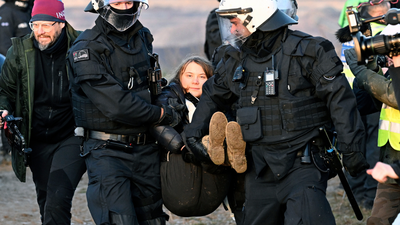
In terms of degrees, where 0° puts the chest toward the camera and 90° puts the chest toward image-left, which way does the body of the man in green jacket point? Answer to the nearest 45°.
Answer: approximately 0°

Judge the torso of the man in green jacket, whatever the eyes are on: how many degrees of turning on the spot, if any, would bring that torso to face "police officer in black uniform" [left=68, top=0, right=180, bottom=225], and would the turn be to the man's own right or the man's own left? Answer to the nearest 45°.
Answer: approximately 45° to the man's own left

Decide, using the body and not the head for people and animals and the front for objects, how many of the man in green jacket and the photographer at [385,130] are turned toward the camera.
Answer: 1

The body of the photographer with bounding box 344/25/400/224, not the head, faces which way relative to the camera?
to the viewer's left

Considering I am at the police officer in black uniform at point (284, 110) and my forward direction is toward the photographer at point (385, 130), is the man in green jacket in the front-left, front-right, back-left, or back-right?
back-left

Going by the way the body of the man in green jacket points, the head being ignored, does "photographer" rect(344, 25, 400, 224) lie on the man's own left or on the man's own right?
on the man's own left

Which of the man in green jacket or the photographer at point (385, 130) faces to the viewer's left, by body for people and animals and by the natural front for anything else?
the photographer
